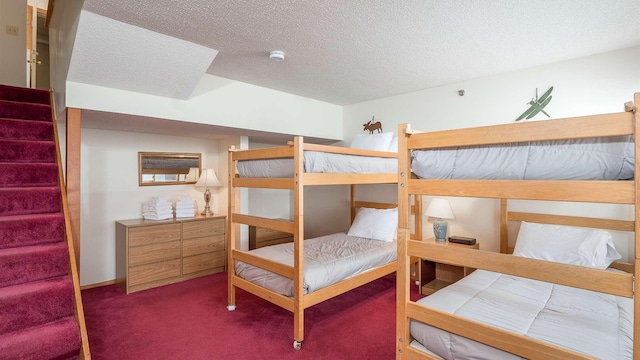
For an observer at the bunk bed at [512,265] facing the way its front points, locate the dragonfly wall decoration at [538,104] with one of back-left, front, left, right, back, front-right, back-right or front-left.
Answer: back-right

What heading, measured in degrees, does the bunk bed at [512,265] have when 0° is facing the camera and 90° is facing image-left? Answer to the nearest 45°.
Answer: approximately 45°

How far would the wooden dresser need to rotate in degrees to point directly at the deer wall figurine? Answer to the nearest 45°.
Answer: approximately 45° to its left

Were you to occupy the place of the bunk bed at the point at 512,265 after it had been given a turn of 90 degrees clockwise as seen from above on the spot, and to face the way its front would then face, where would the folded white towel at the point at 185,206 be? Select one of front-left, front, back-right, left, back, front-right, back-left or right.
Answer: front-left

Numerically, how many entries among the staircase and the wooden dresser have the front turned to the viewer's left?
0

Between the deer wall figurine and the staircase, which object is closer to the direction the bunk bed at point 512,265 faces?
the staircase

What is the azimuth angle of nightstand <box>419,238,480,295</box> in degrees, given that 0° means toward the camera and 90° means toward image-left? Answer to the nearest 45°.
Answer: approximately 45°

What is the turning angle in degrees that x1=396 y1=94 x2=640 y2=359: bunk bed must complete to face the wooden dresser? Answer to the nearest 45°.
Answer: approximately 45° to its right

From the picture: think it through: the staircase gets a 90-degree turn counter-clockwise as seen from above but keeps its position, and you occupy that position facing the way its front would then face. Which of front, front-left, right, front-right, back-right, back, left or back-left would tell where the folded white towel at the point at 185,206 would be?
front-left

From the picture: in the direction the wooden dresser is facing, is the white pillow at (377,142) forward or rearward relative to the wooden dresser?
forward
